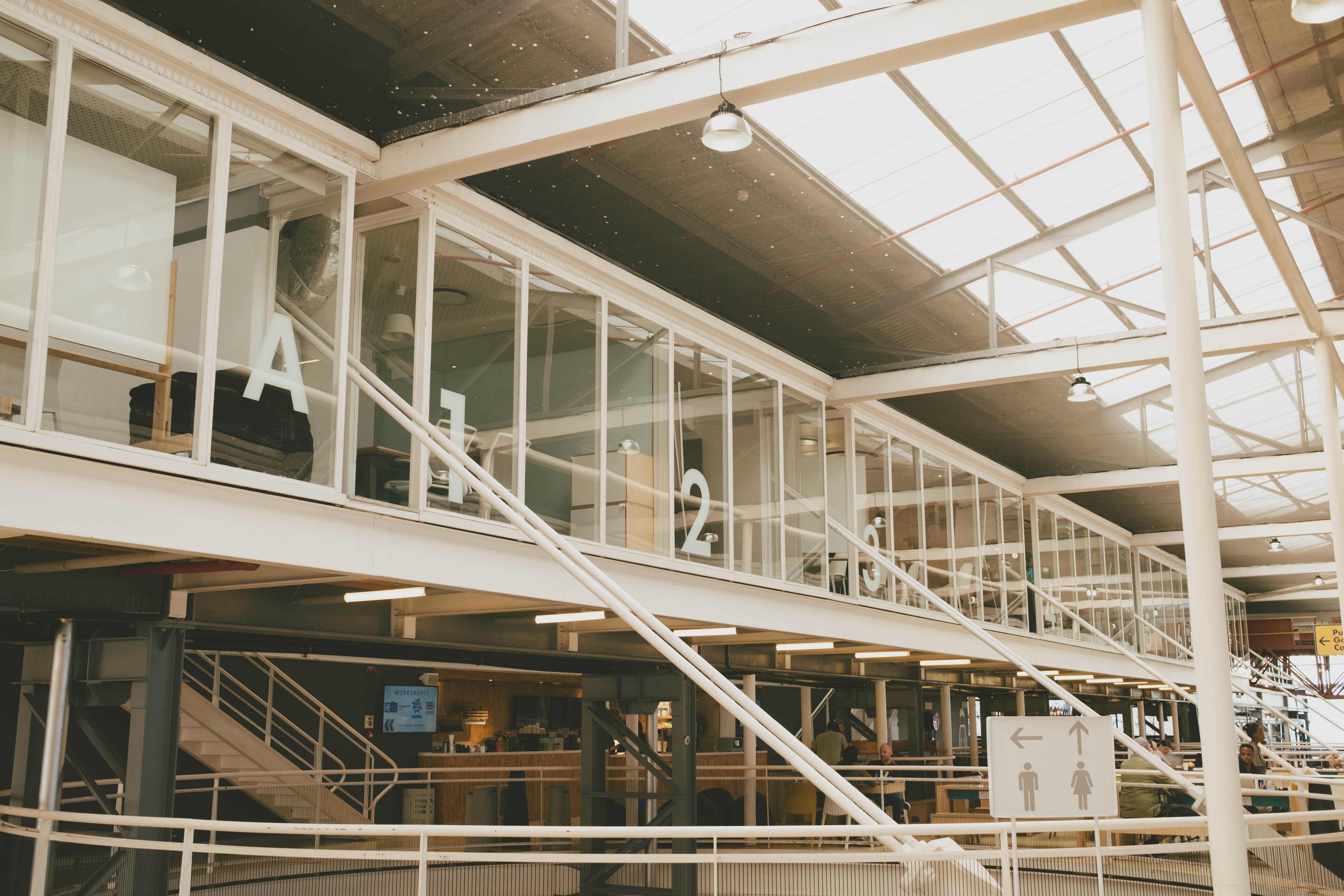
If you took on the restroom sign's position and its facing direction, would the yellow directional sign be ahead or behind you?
behind

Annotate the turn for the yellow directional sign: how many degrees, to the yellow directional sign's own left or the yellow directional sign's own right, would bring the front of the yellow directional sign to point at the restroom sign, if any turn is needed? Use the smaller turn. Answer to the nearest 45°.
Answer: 0° — it already faces it

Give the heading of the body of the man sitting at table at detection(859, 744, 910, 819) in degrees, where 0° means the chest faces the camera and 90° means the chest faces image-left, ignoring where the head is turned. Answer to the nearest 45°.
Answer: approximately 0°

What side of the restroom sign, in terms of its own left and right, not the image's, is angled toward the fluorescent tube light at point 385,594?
right

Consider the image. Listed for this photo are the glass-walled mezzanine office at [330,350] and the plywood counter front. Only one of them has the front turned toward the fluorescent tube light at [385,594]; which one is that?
the plywood counter front

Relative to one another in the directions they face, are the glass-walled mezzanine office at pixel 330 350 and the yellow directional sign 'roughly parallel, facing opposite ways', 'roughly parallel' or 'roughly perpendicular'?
roughly perpendicular

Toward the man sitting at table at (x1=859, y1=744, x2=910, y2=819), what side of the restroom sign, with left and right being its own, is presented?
back

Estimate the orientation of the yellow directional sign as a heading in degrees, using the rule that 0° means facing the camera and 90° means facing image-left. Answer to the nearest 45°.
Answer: approximately 0°

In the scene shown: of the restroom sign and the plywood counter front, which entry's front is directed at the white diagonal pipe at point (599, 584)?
the plywood counter front

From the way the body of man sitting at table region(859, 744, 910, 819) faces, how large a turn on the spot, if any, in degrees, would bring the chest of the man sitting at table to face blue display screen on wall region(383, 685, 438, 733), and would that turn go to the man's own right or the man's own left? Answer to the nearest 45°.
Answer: approximately 90° to the man's own right
